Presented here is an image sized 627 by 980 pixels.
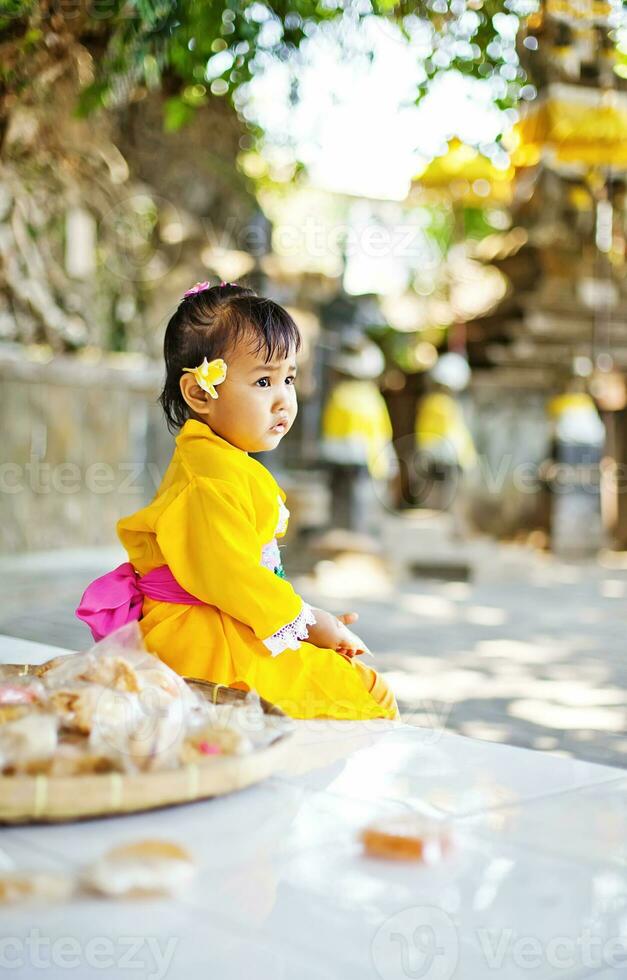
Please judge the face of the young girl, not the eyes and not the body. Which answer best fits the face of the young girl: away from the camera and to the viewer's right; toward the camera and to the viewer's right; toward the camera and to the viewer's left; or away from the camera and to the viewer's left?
toward the camera and to the viewer's right

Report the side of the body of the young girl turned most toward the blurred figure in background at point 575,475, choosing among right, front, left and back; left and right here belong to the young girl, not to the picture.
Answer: left

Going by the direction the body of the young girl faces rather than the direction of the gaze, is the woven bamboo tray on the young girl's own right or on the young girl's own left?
on the young girl's own right

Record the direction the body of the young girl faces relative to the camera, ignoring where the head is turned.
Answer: to the viewer's right

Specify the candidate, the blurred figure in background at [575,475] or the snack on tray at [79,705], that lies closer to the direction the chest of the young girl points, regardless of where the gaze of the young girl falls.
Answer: the blurred figure in background

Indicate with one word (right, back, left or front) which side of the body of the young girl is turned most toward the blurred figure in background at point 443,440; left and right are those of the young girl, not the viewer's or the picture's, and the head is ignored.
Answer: left

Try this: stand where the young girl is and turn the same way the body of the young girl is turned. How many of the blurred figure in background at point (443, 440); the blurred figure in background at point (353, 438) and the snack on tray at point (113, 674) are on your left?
2

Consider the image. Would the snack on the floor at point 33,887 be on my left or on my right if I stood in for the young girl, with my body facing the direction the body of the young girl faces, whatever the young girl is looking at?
on my right
